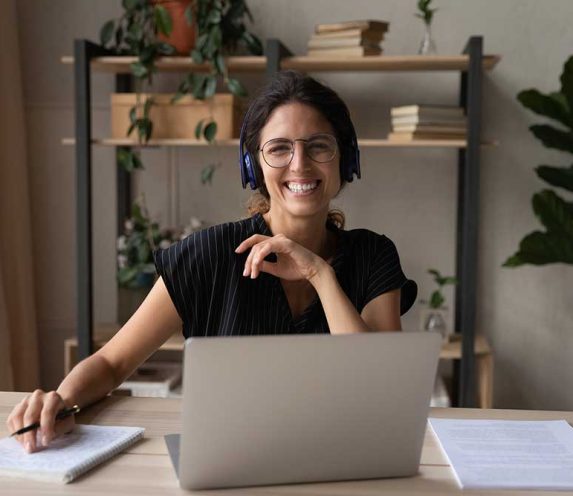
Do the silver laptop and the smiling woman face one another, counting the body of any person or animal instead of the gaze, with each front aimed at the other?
yes

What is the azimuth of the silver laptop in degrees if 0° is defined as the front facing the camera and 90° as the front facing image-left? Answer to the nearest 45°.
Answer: approximately 180°

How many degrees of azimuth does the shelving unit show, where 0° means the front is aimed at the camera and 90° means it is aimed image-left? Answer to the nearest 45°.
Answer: approximately 0°

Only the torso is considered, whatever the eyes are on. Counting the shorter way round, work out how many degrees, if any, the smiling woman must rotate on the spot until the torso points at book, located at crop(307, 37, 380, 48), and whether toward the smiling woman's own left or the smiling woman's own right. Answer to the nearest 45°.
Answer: approximately 180°

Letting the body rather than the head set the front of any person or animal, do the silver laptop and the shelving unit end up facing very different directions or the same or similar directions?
very different directions

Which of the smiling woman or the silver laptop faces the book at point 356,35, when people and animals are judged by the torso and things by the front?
the silver laptop

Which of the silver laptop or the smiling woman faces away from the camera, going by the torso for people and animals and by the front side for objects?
the silver laptop

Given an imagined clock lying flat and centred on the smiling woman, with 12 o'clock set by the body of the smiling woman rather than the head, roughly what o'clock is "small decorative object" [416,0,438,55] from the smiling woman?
The small decorative object is roughly at 7 o'clock from the smiling woman.

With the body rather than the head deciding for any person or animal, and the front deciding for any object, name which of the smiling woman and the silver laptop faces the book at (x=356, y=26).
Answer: the silver laptop

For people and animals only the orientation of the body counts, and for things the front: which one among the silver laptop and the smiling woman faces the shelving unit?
the silver laptop

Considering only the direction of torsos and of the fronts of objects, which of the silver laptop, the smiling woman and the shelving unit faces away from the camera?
the silver laptop

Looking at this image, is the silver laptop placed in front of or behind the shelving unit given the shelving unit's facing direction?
in front
